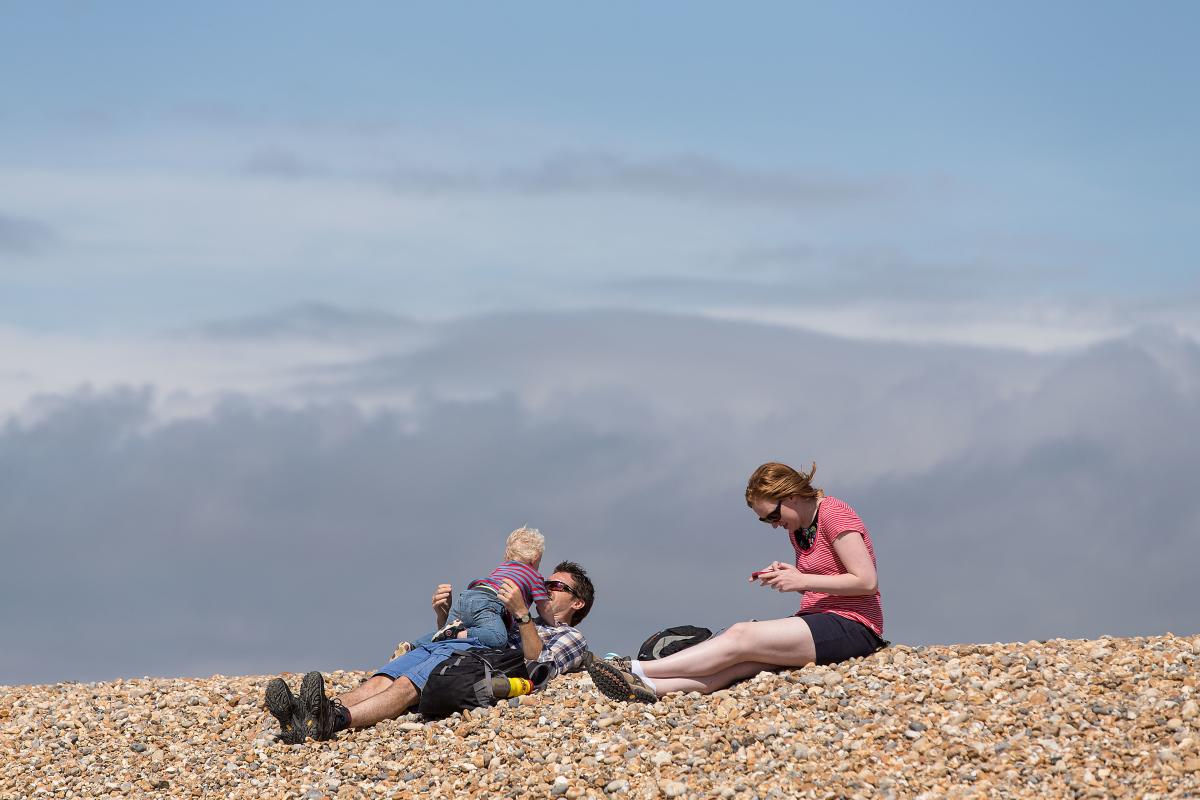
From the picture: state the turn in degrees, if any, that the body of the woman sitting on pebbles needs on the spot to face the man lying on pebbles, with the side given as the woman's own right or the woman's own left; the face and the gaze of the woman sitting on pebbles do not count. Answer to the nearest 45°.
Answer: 0° — they already face them

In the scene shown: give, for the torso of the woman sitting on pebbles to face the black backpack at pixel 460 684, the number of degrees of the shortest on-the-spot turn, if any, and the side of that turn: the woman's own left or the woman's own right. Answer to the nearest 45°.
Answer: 0° — they already face it

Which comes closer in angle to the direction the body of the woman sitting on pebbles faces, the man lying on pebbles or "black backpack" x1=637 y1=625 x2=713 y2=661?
the man lying on pebbles

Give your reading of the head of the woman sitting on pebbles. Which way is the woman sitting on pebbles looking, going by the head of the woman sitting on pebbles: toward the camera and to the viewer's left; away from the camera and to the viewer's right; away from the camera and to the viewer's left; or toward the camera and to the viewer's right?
toward the camera and to the viewer's left

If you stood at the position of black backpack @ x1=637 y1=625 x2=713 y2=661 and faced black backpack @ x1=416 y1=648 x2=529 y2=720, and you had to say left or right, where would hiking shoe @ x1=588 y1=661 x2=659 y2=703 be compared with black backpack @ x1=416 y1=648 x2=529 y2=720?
left

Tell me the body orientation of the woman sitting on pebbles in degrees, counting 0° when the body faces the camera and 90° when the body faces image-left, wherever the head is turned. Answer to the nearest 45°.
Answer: approximately 90°
